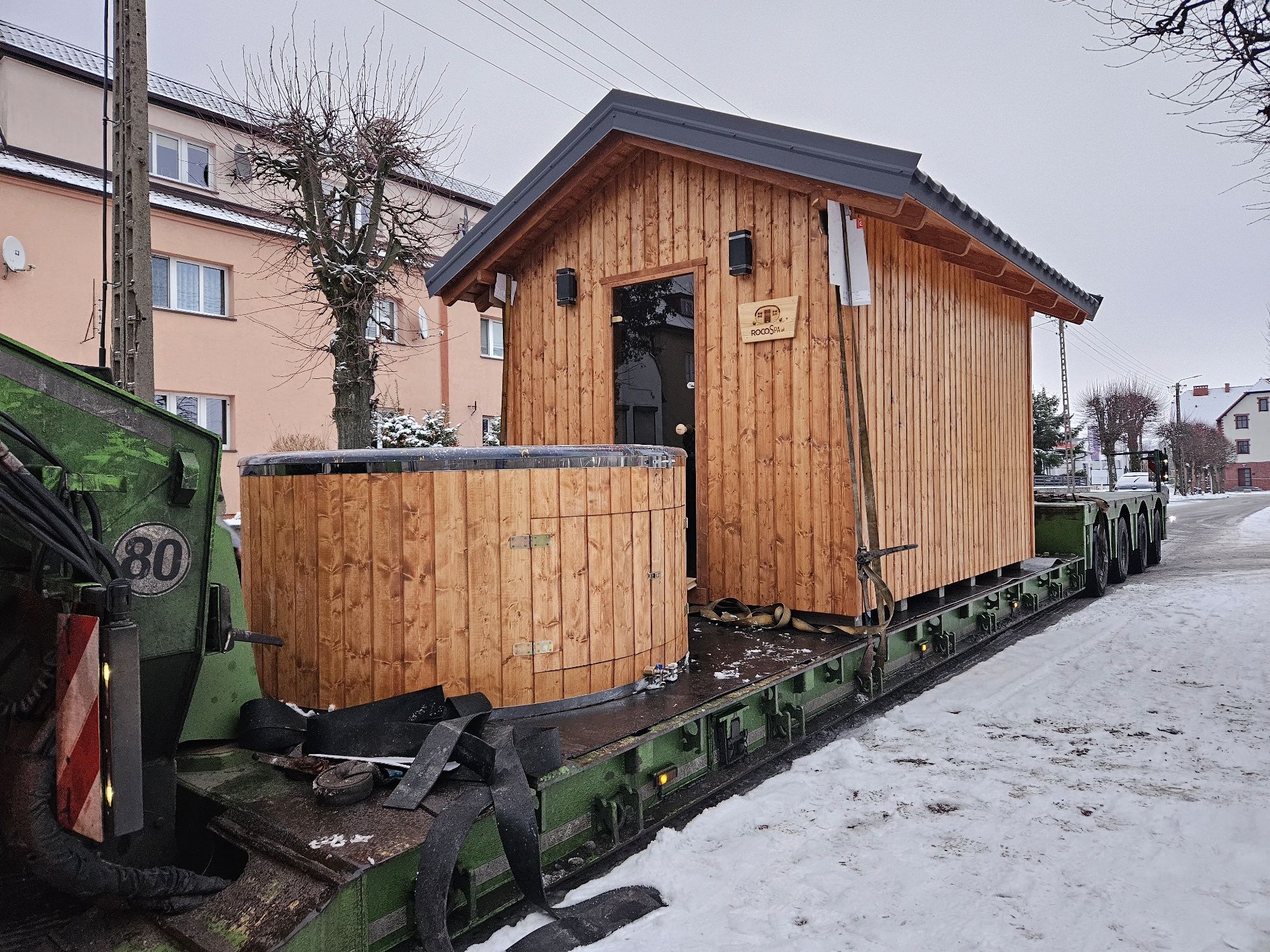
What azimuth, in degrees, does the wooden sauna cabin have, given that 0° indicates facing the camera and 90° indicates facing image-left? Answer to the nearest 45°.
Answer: approximately 45°

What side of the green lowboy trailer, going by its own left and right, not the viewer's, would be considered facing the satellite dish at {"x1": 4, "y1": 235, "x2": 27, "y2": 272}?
right

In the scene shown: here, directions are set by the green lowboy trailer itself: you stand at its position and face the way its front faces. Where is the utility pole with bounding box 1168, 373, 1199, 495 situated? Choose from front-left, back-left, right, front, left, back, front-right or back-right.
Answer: back

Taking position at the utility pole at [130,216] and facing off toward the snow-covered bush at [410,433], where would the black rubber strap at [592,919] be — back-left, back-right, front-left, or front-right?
back-right

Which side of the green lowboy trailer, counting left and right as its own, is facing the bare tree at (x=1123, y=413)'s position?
back

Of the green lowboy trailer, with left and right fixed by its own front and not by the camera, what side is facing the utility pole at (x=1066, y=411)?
back

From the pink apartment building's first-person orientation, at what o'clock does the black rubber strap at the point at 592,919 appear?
The black rubber strap is roughly at 1 o'clock from the pink apartment building.

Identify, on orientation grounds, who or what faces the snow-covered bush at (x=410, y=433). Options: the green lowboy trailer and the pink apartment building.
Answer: the pink apartment building

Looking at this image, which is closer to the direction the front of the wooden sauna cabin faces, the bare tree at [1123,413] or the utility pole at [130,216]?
the utility pole

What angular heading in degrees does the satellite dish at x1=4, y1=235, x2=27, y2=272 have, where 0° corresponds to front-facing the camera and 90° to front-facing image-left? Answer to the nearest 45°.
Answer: approximately 315°

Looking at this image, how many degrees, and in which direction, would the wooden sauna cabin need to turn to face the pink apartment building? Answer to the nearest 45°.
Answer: approximately 90° to its right

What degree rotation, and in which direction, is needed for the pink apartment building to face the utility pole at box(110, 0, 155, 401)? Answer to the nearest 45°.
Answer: approximately 45° to its right

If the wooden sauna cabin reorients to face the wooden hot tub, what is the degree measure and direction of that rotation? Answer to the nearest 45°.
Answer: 0° — it already faces it

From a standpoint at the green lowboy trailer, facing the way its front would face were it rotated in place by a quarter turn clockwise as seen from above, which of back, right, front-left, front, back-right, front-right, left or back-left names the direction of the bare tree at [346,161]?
front-right
